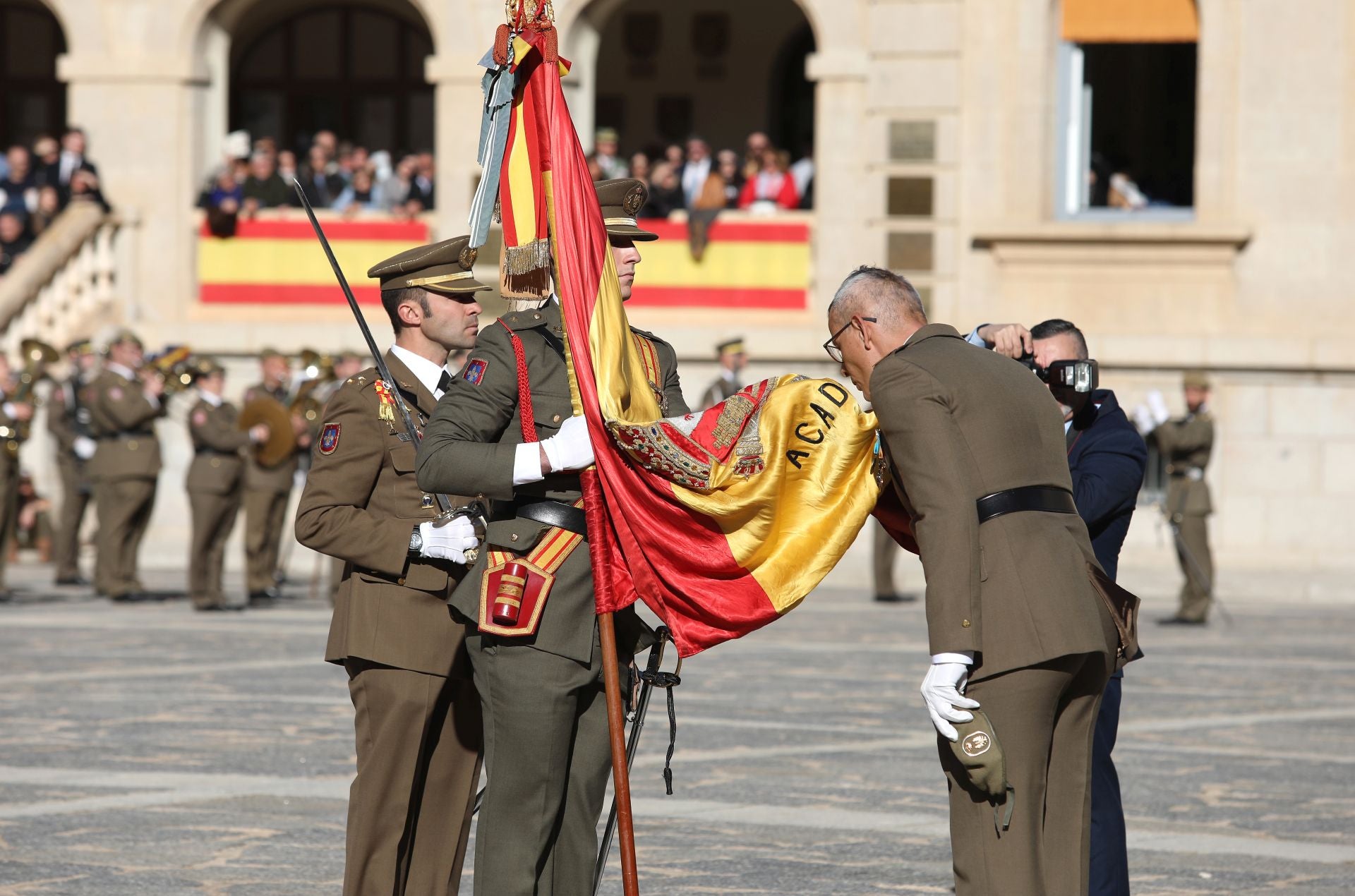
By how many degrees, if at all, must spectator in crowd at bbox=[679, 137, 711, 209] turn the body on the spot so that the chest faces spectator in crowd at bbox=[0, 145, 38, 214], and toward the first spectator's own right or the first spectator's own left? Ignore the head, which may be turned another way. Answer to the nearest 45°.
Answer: approximately 90° to the first spectator's own right

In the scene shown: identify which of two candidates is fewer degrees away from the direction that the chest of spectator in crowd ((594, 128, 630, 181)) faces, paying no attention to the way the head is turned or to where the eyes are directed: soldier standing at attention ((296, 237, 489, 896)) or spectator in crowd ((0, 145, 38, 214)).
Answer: the soldier standing at attention

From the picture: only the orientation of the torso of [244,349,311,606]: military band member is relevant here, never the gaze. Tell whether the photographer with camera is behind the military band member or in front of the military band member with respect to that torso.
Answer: in front

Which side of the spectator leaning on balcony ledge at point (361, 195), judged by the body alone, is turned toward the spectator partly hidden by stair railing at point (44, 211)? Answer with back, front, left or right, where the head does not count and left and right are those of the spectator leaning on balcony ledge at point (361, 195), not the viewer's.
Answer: right

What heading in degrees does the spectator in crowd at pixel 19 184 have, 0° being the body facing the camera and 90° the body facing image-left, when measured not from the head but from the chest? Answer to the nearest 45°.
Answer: approximately 0°

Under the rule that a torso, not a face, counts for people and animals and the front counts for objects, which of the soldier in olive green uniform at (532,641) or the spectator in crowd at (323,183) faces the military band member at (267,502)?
the spectator in crowd

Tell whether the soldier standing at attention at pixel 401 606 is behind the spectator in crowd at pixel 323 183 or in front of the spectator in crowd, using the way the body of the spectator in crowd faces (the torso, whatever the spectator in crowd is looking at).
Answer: in front

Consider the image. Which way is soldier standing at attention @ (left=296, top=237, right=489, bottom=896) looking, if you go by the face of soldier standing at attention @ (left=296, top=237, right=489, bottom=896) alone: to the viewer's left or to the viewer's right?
to the viewer's right

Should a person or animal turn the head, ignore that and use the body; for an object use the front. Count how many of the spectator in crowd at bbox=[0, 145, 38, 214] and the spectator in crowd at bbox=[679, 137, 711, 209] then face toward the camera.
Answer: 2

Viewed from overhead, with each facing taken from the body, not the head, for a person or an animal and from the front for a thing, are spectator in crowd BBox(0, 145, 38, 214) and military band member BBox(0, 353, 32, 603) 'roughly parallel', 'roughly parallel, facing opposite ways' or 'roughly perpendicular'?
roughly perpendicular
